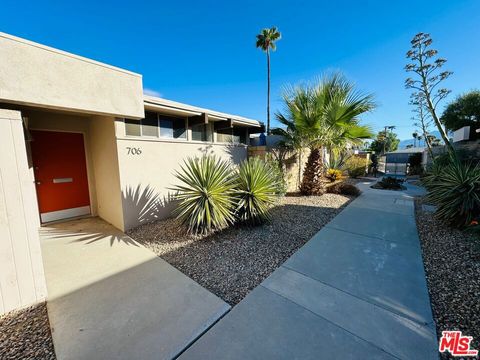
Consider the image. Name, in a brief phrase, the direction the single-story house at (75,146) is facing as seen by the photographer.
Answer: facing the viewer and to the right of the viewer

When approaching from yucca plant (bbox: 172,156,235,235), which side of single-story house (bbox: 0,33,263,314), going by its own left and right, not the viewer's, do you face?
front

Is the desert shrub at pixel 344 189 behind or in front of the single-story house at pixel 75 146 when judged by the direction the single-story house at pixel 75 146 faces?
in front

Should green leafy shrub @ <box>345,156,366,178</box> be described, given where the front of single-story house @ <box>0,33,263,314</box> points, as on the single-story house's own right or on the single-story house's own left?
on the single-story house's own left

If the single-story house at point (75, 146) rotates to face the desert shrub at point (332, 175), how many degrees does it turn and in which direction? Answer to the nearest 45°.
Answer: approximately 45° to its left

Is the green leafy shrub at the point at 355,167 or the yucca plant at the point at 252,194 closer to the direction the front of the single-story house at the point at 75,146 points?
the yucca plant

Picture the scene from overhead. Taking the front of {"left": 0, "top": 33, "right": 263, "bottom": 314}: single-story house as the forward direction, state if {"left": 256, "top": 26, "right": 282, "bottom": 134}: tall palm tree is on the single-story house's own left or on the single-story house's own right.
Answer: on the single-story house's own left

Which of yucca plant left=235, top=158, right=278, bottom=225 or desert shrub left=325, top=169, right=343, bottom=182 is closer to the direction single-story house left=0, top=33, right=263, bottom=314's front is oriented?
the yucca plant
